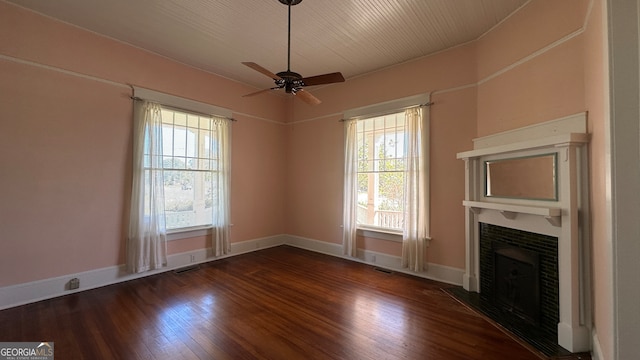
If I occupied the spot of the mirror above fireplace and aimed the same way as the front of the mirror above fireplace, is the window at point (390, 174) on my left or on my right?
on my right

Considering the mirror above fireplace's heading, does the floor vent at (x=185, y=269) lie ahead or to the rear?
ahead

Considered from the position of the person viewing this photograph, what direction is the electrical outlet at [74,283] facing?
facing the viewer

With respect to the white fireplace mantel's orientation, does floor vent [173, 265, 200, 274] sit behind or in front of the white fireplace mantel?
in front

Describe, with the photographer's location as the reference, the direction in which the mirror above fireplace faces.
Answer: facing the viewer and to the left of the viewer

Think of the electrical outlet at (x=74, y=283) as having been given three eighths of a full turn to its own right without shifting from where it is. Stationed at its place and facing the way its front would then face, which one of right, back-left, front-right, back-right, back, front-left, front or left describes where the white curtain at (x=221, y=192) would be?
back-right

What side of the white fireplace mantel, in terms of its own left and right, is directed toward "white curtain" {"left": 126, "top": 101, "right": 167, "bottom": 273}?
front

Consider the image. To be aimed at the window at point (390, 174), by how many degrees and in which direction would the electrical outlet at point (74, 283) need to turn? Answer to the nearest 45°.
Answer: approximately 45° to its left

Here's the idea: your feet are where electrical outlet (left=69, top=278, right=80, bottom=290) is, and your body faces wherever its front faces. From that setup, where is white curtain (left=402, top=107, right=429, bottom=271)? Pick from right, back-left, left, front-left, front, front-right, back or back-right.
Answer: front-left

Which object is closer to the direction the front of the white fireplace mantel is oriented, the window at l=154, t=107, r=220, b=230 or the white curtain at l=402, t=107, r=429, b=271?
the window
